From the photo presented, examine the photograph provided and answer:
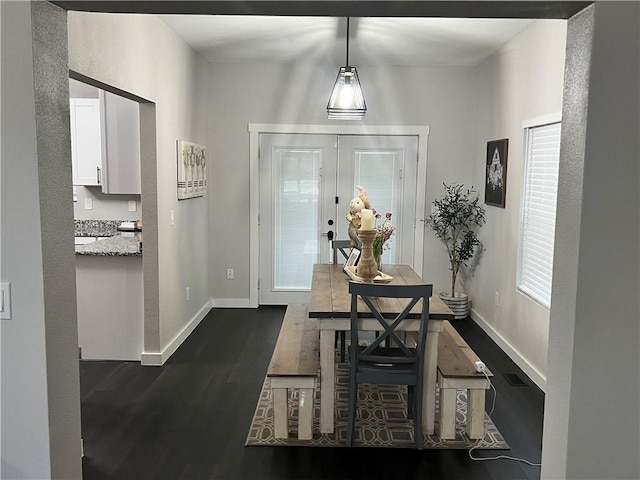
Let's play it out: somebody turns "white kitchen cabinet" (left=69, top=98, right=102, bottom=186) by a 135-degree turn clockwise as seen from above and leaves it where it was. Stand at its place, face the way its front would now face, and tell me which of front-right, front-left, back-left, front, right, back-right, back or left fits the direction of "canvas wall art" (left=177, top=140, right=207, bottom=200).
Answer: back

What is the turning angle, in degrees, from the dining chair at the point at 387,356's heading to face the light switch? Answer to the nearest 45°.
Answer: approximately 135° to its left

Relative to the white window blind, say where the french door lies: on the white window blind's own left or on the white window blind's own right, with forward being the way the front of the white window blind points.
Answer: on the white window blind's own right

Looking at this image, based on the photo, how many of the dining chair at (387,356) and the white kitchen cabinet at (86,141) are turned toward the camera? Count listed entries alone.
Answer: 1

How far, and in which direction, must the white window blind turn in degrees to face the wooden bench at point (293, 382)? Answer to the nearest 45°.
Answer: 0° — it already faces it

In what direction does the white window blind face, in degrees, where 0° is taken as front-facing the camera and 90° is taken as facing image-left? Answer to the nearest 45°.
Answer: approximately 45°

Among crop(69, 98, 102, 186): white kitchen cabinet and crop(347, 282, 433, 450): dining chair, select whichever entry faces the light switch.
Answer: the white kitchen cabinet

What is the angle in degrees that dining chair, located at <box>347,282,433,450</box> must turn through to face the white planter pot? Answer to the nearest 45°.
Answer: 0° — it already faces it

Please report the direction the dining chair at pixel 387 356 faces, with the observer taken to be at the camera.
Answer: facing away from the viewer

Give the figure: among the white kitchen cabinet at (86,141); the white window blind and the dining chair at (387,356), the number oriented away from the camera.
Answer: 1

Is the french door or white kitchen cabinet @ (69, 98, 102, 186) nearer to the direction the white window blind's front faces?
the white kitchen cabinet

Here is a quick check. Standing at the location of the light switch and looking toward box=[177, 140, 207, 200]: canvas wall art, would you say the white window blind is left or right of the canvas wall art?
right

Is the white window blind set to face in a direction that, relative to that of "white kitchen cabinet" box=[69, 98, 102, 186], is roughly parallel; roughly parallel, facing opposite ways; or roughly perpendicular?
roughly perpendicular

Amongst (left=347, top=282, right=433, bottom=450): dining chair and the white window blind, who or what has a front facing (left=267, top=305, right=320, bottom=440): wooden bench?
the white window blind

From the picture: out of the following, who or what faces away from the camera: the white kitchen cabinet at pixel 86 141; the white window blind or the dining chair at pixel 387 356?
the dining chair

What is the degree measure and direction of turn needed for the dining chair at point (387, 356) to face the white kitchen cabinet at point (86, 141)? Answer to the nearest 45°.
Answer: approximately 45° to its left

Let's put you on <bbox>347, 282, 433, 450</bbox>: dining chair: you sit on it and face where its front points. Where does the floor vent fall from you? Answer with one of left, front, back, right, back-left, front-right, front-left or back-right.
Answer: front-right

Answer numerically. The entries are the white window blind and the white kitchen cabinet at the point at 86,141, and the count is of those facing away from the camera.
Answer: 0

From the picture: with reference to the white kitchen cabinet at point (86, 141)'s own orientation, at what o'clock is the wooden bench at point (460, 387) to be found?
The wooden bench is roughly at 11 o'clock from the white kitchen cabinet.
